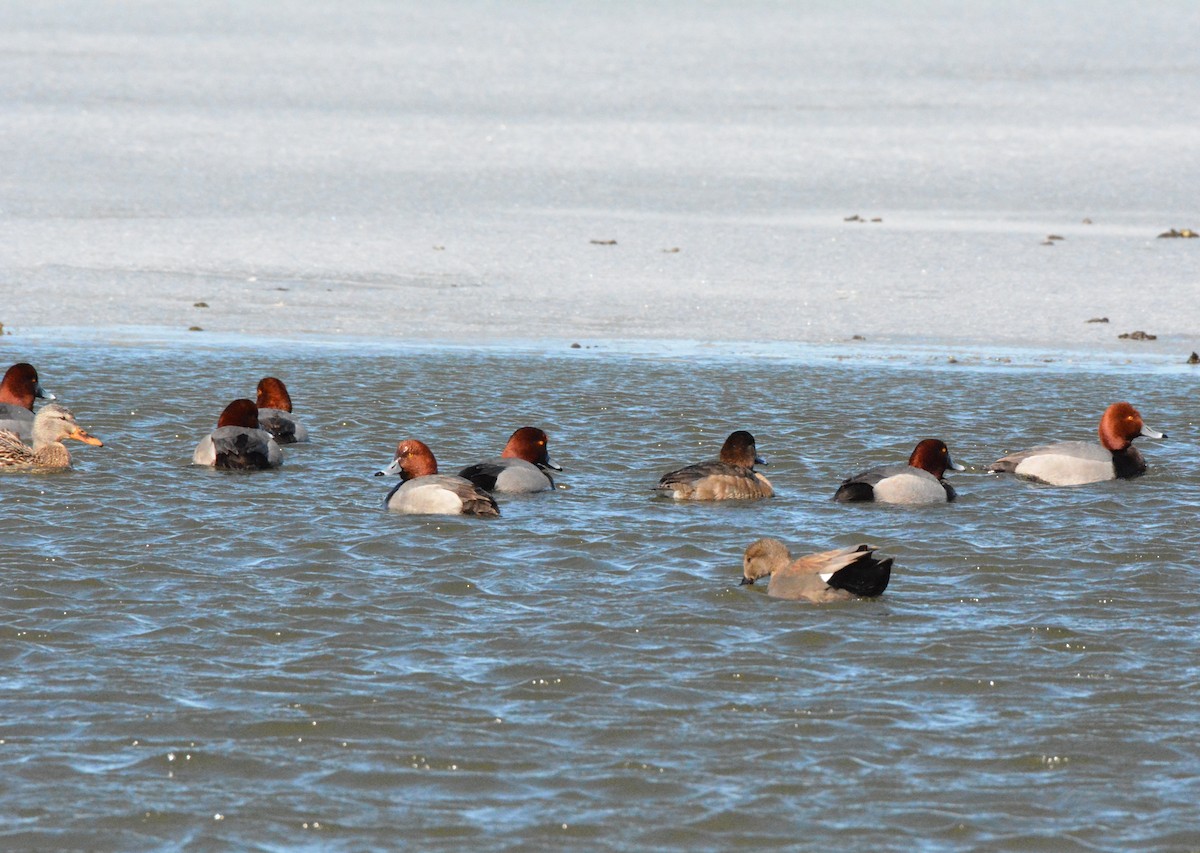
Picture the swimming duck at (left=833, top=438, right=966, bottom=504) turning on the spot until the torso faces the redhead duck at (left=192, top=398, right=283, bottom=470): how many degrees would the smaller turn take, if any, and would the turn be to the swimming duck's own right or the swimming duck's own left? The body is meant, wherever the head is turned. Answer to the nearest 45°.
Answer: approximately 180°

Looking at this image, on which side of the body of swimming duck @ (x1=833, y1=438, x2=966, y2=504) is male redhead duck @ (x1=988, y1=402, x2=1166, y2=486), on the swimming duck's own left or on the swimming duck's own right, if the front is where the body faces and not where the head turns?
on the swimming duck's own left

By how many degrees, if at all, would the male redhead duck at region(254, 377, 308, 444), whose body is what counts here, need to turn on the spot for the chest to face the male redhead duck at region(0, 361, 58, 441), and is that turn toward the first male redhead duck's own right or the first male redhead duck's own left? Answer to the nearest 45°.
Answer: approximately 45° to the first male redhead duck's own left

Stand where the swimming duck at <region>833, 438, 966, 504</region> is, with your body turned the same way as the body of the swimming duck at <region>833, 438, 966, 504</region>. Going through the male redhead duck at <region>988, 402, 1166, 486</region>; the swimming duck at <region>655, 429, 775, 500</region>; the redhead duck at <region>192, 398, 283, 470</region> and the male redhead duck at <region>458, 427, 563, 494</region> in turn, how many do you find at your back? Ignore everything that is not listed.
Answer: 3

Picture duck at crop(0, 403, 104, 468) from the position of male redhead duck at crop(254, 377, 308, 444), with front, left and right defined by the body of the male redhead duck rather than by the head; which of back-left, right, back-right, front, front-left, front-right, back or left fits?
left

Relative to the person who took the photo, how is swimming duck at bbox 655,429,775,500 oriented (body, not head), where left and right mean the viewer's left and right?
facing to the right of the viewer

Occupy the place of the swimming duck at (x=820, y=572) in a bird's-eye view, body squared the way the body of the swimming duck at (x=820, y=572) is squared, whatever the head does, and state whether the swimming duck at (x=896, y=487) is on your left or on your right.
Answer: on your right

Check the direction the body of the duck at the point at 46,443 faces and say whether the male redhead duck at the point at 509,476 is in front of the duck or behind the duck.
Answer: in front

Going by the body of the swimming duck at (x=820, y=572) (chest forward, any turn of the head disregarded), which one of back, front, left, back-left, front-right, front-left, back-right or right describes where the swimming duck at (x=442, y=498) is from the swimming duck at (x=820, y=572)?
front-right

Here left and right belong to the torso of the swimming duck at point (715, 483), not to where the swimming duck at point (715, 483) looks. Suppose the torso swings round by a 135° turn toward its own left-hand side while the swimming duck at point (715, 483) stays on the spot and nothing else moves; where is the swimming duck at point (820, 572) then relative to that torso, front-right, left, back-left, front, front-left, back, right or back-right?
back-left

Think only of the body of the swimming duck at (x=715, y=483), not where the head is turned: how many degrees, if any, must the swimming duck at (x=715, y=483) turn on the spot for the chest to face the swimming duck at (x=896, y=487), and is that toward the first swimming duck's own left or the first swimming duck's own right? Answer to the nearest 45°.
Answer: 0° — it already faces it

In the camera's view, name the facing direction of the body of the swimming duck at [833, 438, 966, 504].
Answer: to the viewer's right

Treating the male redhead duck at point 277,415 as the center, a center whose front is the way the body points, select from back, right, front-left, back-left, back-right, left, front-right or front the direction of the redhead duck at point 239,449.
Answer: back-left

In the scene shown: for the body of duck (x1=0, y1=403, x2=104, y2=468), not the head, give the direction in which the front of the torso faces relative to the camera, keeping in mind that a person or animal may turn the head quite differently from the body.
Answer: to the viewer's right

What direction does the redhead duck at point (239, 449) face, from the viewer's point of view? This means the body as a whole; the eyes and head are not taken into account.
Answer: away from the camera

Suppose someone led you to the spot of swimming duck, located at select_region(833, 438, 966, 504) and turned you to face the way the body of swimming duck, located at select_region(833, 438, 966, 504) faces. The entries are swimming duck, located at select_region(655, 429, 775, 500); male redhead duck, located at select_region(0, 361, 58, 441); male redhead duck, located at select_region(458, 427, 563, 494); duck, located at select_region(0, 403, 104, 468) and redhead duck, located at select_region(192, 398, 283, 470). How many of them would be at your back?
5
